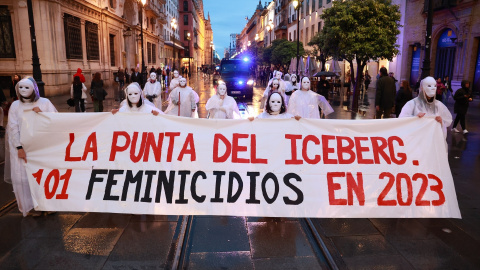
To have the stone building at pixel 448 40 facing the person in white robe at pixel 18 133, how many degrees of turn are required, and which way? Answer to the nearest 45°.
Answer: approximately 45° to its left

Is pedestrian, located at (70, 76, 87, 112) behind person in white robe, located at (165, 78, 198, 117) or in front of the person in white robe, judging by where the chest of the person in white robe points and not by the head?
behind

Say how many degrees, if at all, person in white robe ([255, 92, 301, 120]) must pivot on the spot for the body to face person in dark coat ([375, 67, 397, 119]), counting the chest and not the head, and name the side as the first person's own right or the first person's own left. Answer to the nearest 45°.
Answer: approximately 135° to the first person's own left

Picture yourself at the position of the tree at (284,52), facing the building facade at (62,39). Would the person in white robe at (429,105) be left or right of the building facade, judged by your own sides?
left

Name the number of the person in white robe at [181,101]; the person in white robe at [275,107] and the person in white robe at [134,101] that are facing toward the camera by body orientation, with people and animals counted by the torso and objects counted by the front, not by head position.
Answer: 3

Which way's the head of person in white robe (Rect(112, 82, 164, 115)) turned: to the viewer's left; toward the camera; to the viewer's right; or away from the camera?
toward the camera

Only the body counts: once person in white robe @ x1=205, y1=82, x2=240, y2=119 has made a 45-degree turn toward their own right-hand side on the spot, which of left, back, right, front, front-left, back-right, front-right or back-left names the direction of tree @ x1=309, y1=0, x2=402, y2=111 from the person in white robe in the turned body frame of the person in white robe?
back

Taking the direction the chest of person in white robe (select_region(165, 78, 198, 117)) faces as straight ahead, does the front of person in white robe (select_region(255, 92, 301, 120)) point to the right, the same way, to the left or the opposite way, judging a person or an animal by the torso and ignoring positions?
the same way

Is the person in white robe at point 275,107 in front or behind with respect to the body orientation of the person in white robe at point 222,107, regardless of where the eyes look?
in front

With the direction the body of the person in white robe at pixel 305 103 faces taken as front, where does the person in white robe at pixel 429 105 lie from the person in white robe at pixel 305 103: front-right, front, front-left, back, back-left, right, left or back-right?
front-left

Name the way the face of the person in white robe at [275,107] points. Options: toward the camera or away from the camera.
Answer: toward the camera

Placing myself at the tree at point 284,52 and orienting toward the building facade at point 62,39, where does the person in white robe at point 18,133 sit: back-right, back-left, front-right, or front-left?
front-left

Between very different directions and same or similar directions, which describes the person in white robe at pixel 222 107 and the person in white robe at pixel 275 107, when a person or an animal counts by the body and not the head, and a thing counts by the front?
same or similar directions

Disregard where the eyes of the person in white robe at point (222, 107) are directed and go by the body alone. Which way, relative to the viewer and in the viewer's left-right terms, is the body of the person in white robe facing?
facing the viewer

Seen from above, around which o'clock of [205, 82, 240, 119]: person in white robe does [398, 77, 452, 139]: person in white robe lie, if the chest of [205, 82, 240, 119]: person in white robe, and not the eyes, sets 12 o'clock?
[398, 77, 452, 139]: person in white robe is roughly at 10 o'clock from [205, 82, 240, 119]: person in white robe.

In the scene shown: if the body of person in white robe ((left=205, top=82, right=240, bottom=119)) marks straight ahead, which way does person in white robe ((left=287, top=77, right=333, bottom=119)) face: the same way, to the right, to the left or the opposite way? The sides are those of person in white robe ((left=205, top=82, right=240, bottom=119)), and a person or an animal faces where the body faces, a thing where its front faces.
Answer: the same way

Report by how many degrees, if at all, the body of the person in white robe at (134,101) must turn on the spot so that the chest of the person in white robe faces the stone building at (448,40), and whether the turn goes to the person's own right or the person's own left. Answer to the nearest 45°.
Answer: approximately 135° to the person's own left
